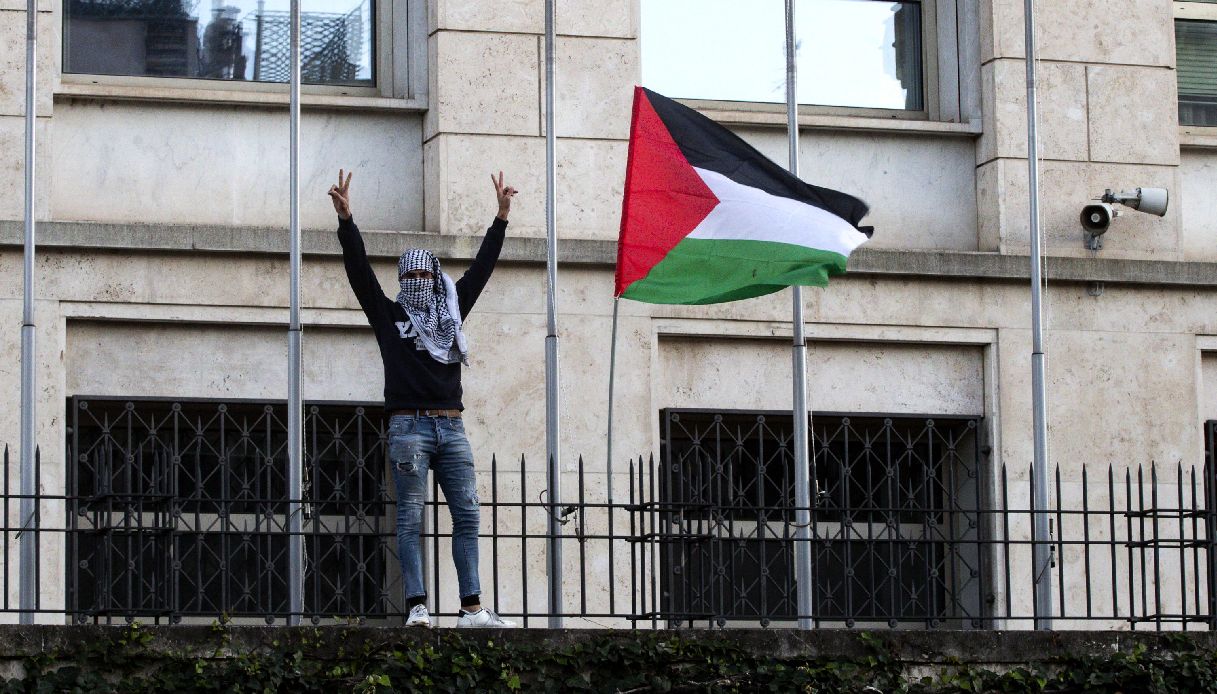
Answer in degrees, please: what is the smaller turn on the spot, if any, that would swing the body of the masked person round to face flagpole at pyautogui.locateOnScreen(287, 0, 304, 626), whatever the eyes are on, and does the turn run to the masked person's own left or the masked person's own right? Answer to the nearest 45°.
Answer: approximately 135° to the masked person's own right

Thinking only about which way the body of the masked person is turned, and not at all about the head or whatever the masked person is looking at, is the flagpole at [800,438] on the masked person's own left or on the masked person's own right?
on the masked person's own left

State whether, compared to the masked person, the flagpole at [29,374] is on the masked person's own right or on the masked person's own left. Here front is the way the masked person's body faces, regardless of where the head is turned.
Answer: on the masked person's own right

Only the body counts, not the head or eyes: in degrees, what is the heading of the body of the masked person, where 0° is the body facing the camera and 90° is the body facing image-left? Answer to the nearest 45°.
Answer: approximately 0°

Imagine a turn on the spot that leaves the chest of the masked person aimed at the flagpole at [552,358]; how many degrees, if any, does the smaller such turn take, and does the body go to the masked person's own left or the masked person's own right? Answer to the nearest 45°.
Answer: approximately 135° to the masked person's own left

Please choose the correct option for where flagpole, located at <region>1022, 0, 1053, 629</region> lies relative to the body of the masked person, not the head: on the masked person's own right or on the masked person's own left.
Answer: on the masked person's own left
